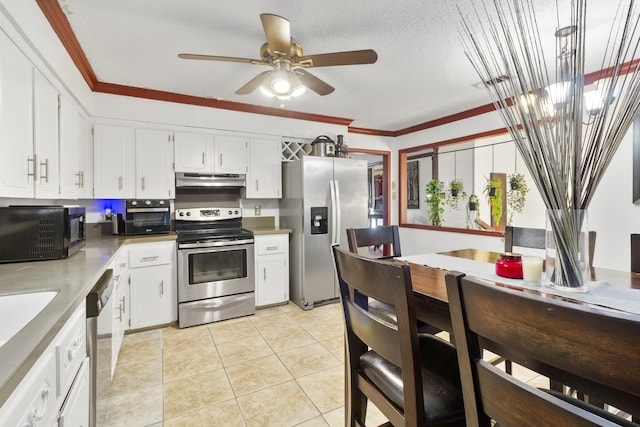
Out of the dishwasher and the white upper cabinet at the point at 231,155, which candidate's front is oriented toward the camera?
the white upper cabinet

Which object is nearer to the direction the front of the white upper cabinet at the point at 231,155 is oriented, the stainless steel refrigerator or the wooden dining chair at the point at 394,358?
the wooden dining chair

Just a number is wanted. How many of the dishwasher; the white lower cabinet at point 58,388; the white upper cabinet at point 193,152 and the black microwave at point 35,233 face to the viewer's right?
3

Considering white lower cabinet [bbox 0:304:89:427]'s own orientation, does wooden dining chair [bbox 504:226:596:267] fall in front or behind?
in front

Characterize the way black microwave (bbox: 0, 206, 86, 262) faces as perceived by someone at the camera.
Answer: facing to the right of the viewer

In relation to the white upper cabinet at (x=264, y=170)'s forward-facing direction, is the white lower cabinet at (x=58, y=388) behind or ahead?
ahead

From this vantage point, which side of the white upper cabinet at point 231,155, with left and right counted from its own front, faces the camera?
front

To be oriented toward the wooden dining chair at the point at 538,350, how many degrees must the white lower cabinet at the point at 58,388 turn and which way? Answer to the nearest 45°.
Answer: approximately 45° to its right

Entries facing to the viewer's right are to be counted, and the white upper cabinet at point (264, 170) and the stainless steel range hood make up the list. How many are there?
0

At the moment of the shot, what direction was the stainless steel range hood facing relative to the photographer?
facing the viewer

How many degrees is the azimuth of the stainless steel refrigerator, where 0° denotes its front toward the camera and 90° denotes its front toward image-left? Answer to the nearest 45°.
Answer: approximately 315°

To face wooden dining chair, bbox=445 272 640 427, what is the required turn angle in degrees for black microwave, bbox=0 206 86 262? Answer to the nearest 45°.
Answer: approximately 90° to its right

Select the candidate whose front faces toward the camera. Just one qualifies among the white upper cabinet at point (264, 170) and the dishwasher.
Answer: the white upper cabinet

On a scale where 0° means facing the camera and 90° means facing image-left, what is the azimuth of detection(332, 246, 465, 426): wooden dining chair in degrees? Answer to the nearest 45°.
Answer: approximately 225°

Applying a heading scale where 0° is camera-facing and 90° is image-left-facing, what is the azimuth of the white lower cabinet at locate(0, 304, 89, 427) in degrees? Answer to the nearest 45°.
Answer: approximately 270°

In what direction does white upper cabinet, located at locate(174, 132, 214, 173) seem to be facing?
toward the camera

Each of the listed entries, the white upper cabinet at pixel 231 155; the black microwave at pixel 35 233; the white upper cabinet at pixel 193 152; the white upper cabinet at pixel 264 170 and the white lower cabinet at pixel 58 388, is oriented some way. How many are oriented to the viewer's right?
2

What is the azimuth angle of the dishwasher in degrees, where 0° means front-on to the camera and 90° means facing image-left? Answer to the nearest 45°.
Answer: approximately 270°

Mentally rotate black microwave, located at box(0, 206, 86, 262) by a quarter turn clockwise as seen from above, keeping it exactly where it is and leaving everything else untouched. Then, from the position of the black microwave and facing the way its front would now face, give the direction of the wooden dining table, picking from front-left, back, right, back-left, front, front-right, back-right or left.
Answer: front-left
